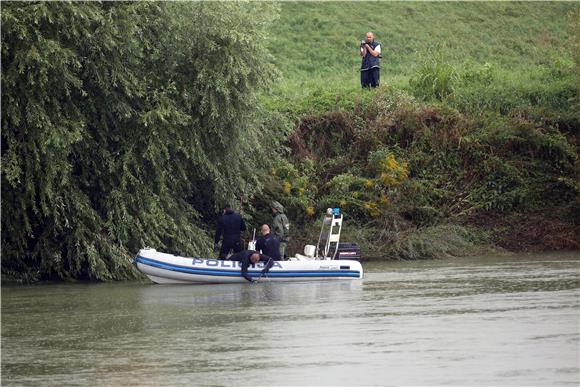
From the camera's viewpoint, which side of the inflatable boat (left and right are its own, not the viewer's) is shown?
left
